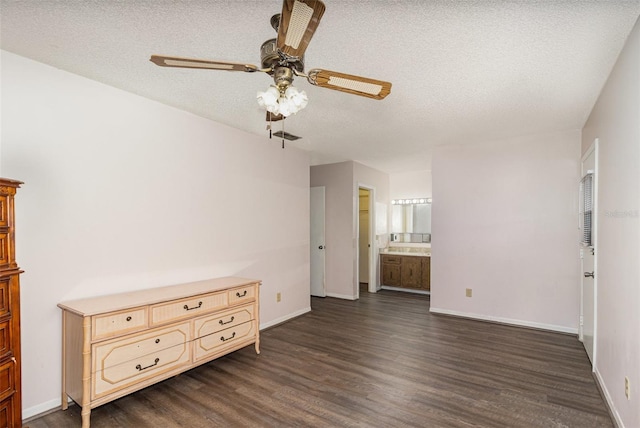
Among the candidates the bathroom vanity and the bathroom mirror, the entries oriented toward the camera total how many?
2

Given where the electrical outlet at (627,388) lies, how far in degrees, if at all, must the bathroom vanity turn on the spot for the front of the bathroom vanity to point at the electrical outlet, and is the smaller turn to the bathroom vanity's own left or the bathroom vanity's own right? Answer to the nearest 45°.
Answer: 0° — it already faces it

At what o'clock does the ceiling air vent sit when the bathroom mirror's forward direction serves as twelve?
The ceiling air vent is roughly at 1 o'clock from the bathroom mirror.

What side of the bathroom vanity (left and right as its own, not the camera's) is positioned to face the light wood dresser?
front

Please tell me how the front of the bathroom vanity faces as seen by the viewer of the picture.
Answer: facing the viewer

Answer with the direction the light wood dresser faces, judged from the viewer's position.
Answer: facing the viewer and to the right of the viewer

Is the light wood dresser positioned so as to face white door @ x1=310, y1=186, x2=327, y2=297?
no

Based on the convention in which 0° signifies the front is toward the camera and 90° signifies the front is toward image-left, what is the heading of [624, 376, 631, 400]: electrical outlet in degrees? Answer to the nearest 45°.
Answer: approximately 90°

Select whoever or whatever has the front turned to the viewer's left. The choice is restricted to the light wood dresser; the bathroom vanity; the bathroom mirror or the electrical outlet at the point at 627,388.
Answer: the electrical outlet

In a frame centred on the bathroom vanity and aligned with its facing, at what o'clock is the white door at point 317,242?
The white door is roughly at 2 o'clock from the bathroom vanity.

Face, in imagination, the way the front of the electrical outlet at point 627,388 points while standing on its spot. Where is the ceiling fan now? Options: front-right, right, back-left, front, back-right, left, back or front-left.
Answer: front-left

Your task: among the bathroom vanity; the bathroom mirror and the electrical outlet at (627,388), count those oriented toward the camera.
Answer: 2

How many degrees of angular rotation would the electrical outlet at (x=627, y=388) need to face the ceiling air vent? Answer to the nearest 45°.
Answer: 0° — it already faces it

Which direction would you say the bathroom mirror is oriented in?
toward the camera
